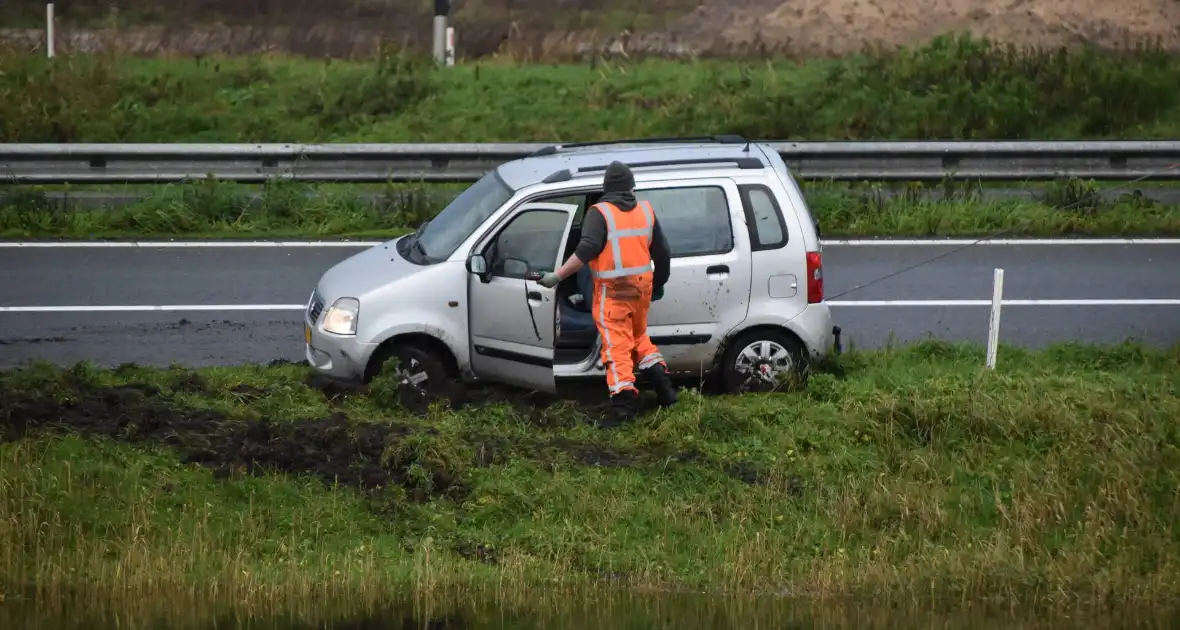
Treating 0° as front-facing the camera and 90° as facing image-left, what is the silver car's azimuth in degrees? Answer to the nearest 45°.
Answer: approximately 90°

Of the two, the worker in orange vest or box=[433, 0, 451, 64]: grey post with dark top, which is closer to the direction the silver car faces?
the grey post with dark top

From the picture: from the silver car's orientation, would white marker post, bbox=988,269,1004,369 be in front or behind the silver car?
behind

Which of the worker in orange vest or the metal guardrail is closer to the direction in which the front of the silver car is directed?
the metal guardrail

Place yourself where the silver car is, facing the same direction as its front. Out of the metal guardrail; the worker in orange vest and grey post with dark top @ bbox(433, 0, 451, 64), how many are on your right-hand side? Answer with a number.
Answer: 2

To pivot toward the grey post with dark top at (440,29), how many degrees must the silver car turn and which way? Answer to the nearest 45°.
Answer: approximately 90° to its right

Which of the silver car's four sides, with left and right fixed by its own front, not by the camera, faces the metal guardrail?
right

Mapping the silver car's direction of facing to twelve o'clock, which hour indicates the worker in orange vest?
The worker in orange vest is roughly at 8 o'clock from the silver car.
